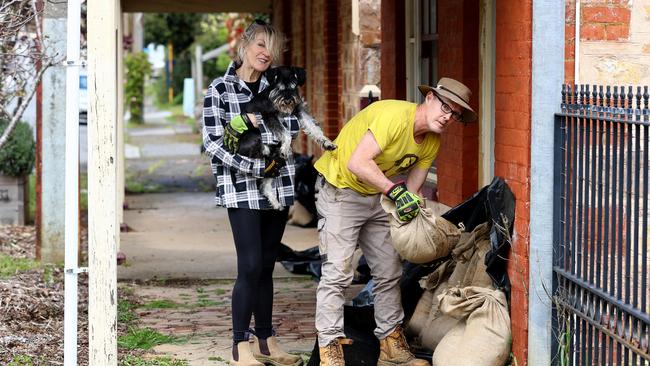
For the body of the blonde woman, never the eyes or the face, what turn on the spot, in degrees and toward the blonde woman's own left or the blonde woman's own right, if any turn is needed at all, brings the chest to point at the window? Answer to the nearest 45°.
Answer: approximately 90° to the blonde woman's own left

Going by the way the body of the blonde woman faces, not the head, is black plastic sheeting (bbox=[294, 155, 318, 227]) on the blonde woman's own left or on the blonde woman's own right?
on the blonde woman's own left

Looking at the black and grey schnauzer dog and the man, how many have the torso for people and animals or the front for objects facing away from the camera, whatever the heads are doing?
0

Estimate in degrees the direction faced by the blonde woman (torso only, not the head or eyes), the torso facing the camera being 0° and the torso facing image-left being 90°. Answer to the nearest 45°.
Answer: approximately 315°

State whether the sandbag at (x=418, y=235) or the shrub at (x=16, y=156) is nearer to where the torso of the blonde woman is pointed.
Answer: the sandbag
